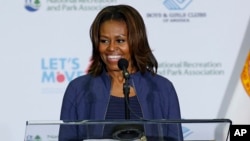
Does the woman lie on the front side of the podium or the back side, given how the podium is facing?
on the back side

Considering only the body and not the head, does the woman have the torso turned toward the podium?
yes

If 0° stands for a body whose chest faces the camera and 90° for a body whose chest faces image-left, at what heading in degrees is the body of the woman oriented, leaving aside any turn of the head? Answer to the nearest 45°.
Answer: approximately 0°
